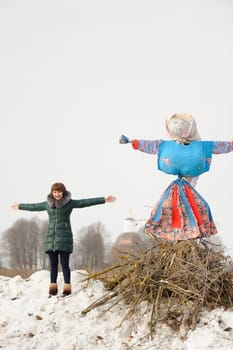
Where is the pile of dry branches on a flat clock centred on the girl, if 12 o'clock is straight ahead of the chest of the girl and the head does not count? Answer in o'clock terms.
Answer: The pile of dry branches is roughly at 10 o'clock from the girl.

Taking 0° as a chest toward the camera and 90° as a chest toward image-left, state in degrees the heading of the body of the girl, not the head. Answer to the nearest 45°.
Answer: approximately 0°
